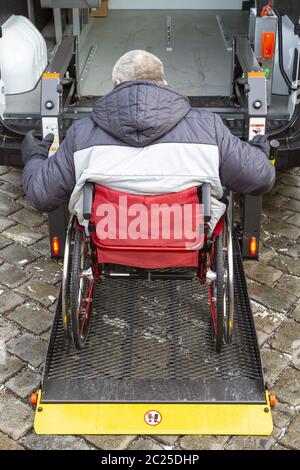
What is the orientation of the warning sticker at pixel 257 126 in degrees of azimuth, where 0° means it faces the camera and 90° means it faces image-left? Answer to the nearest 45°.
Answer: approximately 0°

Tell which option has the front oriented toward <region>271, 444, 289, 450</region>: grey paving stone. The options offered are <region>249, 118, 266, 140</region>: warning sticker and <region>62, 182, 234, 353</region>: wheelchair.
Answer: the warning sticker

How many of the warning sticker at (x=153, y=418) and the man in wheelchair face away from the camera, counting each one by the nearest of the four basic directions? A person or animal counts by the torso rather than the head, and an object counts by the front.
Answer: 1

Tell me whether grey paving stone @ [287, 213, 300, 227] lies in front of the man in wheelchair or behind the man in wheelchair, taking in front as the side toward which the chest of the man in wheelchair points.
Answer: in front

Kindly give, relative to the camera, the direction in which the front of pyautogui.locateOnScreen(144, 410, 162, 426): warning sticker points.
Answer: facing the viewer

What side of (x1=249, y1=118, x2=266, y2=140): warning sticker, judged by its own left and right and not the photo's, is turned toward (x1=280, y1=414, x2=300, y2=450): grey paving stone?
front

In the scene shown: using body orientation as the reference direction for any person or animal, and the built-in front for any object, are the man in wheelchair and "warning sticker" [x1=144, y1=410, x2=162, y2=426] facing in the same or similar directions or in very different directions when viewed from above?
very different directions

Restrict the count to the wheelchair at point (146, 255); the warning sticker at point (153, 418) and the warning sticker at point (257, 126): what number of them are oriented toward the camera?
2

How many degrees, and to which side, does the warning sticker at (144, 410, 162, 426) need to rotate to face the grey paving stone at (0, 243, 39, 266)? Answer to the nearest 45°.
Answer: approximately 135° to its right

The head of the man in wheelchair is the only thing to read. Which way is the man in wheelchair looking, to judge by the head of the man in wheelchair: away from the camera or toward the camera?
away from the camera

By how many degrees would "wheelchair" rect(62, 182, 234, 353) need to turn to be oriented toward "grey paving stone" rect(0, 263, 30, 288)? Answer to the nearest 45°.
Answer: approximately 45° to its left

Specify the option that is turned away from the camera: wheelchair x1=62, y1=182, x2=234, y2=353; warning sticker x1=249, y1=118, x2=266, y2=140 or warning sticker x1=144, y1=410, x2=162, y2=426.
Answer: the wheelchair

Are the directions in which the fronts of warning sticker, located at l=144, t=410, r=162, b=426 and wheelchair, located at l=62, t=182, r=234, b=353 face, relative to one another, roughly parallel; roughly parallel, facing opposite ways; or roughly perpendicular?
roughly parallel, facing opposite ways

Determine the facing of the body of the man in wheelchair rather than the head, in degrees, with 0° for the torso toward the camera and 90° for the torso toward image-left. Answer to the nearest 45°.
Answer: approximately 180°

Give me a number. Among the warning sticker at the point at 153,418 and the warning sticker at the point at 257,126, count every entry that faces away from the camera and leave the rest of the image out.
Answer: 0

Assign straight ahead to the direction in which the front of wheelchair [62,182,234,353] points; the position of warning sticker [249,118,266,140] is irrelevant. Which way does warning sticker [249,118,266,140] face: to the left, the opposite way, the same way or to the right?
the opposite way
